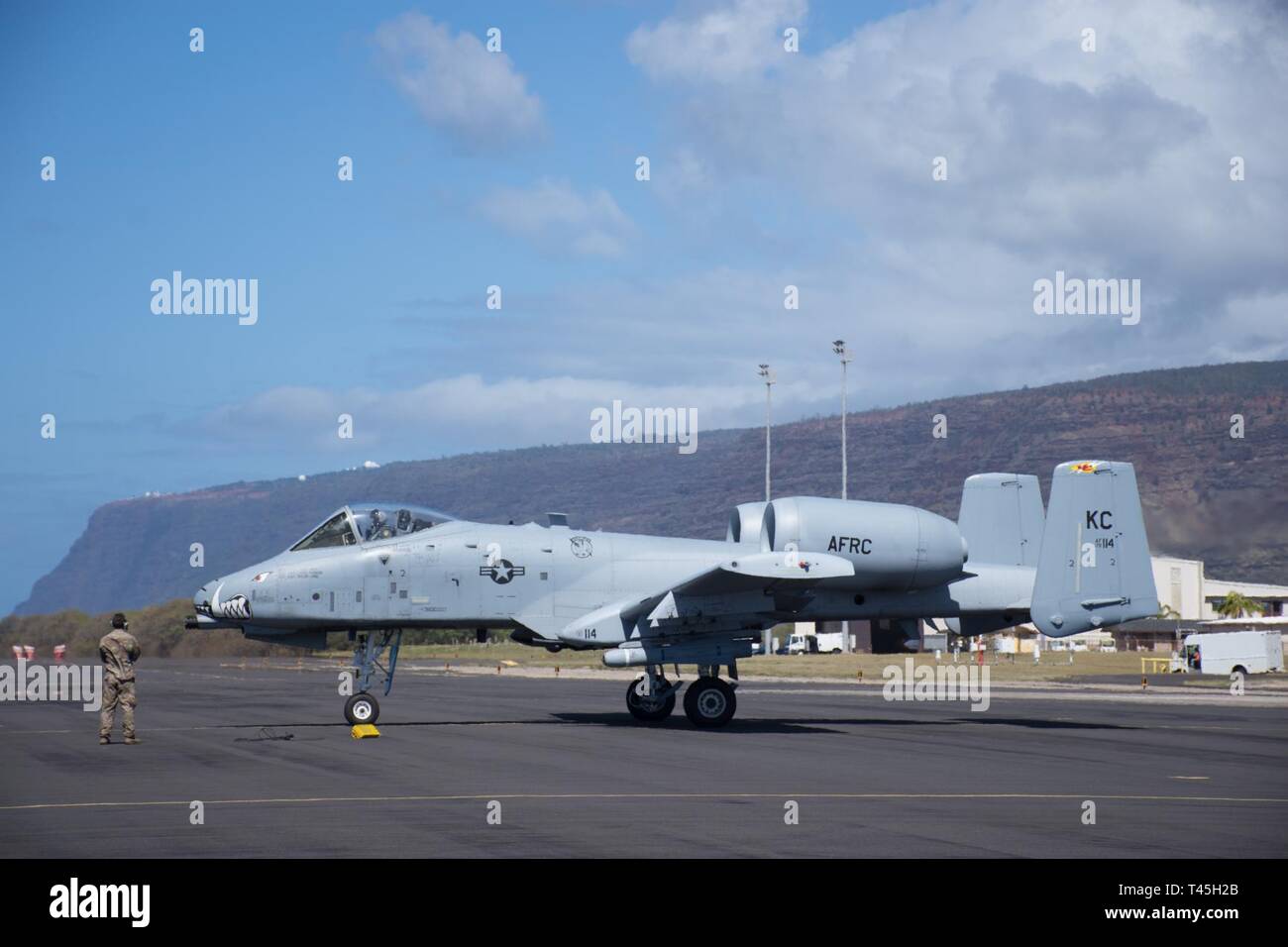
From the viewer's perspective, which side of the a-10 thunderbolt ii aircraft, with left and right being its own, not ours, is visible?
left

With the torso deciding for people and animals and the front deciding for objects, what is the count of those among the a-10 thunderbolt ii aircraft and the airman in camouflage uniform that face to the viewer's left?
1
